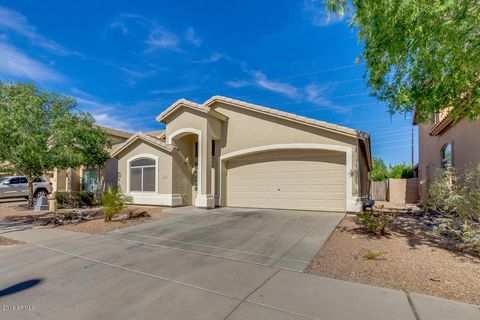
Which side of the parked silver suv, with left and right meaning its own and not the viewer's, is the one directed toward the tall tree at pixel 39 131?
left

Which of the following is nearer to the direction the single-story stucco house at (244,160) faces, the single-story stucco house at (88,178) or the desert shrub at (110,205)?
the desert shrub

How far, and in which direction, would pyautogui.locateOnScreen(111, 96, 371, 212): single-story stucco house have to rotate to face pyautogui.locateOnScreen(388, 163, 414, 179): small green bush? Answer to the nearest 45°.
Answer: approximately 135° to its left

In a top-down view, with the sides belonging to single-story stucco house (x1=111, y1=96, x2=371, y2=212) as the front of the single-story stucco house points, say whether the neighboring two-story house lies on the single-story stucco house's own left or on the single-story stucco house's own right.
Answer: on the single-story stucco house's own left
